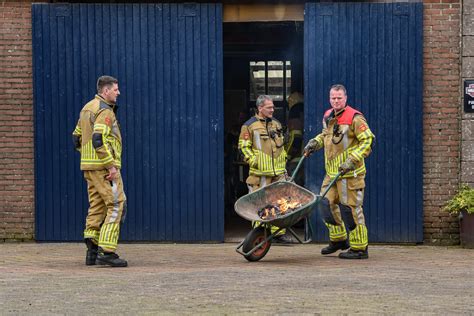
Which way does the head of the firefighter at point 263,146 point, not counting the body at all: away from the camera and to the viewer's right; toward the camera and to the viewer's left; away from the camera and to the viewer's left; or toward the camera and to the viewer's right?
toward the camera and to the viewer's right

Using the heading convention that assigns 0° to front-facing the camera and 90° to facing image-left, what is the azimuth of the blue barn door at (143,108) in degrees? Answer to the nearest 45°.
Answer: approximately 0°

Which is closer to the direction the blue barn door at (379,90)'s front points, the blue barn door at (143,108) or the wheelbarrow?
the wheelbarrow

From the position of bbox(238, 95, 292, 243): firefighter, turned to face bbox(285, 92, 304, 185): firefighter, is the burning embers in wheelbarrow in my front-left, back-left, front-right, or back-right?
back-right

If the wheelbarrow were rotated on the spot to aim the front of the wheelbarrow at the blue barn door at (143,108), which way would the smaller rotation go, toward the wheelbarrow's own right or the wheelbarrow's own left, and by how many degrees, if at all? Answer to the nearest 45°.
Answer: approximately 90° to the wheelbarrow's own right

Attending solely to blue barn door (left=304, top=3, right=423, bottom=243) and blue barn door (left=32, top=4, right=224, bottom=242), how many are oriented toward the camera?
2

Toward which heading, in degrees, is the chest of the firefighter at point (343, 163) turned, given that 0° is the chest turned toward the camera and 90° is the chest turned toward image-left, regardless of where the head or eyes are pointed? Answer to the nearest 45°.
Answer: approximately 45°

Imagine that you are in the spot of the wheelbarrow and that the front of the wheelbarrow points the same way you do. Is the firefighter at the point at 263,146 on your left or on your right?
on your right

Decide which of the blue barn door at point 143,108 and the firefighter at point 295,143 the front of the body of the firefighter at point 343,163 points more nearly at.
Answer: the blue barn door

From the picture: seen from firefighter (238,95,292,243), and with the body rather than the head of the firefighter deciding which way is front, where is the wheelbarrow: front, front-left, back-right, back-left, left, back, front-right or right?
front-right

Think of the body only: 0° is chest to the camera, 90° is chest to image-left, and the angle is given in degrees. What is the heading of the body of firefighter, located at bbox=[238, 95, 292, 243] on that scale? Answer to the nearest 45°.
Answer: approximately 315°

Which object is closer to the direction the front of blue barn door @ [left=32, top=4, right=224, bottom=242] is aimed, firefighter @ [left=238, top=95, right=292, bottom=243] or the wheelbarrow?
the wheelbarrow

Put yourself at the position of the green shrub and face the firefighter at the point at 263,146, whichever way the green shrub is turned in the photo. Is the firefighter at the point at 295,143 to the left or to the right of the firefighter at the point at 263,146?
right

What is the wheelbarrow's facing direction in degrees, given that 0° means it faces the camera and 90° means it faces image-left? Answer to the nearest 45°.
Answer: approximately 45°
